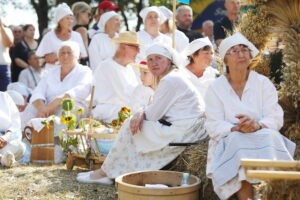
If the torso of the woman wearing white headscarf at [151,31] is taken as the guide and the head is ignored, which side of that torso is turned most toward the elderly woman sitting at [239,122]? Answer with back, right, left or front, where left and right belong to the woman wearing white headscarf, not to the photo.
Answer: front

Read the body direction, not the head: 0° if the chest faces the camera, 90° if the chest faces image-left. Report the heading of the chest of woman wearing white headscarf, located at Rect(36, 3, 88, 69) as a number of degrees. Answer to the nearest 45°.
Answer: approximately 315°

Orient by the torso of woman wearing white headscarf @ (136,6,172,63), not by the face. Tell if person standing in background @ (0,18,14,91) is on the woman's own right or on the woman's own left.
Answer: on the woman's own right

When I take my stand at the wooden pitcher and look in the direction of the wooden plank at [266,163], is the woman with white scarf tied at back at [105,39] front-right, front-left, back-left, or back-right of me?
back-left

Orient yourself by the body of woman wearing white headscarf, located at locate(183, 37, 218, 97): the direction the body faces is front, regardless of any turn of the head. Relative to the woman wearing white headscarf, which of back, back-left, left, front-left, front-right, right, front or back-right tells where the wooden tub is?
front-right

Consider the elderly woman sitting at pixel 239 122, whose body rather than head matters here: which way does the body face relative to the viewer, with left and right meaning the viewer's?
facing the viewer

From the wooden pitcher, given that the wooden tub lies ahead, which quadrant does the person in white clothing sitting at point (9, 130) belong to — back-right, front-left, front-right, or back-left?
back-right

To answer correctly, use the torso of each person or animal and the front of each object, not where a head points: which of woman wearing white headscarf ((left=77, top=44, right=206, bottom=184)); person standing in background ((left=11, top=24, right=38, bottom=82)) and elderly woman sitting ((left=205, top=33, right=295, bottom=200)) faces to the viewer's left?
the woman wearing white headscarf

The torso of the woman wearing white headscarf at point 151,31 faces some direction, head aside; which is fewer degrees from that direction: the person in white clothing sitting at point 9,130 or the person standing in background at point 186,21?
the person in white clothing sitting

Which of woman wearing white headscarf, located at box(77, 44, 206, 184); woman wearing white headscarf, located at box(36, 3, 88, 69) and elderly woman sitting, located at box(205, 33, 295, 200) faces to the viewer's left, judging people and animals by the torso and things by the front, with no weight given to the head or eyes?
woman wearing white headscarf, located at box(77, 44, 206, 184)

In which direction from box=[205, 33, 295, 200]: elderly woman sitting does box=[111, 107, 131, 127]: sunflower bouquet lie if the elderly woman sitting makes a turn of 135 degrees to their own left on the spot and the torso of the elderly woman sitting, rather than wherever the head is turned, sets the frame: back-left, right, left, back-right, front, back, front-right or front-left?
left
